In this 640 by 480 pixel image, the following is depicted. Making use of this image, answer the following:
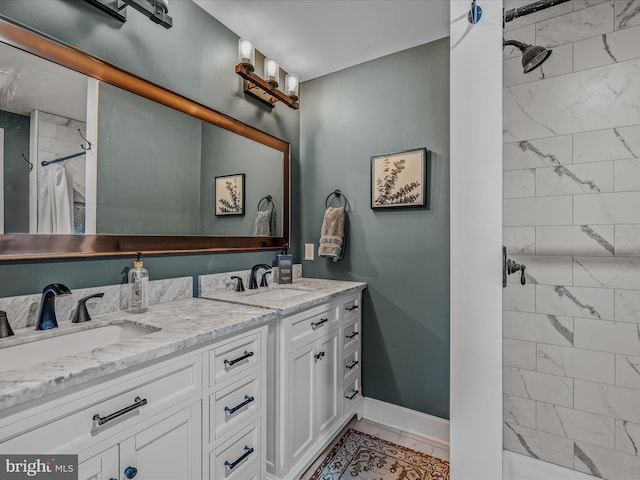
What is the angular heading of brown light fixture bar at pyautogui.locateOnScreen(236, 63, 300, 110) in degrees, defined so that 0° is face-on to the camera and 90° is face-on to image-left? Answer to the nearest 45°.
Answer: approximately 315°

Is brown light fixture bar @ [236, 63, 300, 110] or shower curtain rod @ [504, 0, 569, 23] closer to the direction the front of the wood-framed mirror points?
the shower curtain rod

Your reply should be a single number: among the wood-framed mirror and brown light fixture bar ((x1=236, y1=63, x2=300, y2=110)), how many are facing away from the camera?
0

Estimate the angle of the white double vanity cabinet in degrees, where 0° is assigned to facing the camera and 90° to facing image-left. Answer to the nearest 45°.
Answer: approximately 315°

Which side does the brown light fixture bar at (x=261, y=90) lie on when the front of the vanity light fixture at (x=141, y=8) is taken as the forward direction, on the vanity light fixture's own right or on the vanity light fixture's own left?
on the vanity light fixture's own left

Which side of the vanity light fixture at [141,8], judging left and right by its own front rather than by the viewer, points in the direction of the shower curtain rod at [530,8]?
front

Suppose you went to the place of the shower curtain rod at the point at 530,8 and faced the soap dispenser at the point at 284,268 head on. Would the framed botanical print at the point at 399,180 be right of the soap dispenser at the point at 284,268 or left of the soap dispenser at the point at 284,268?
right
